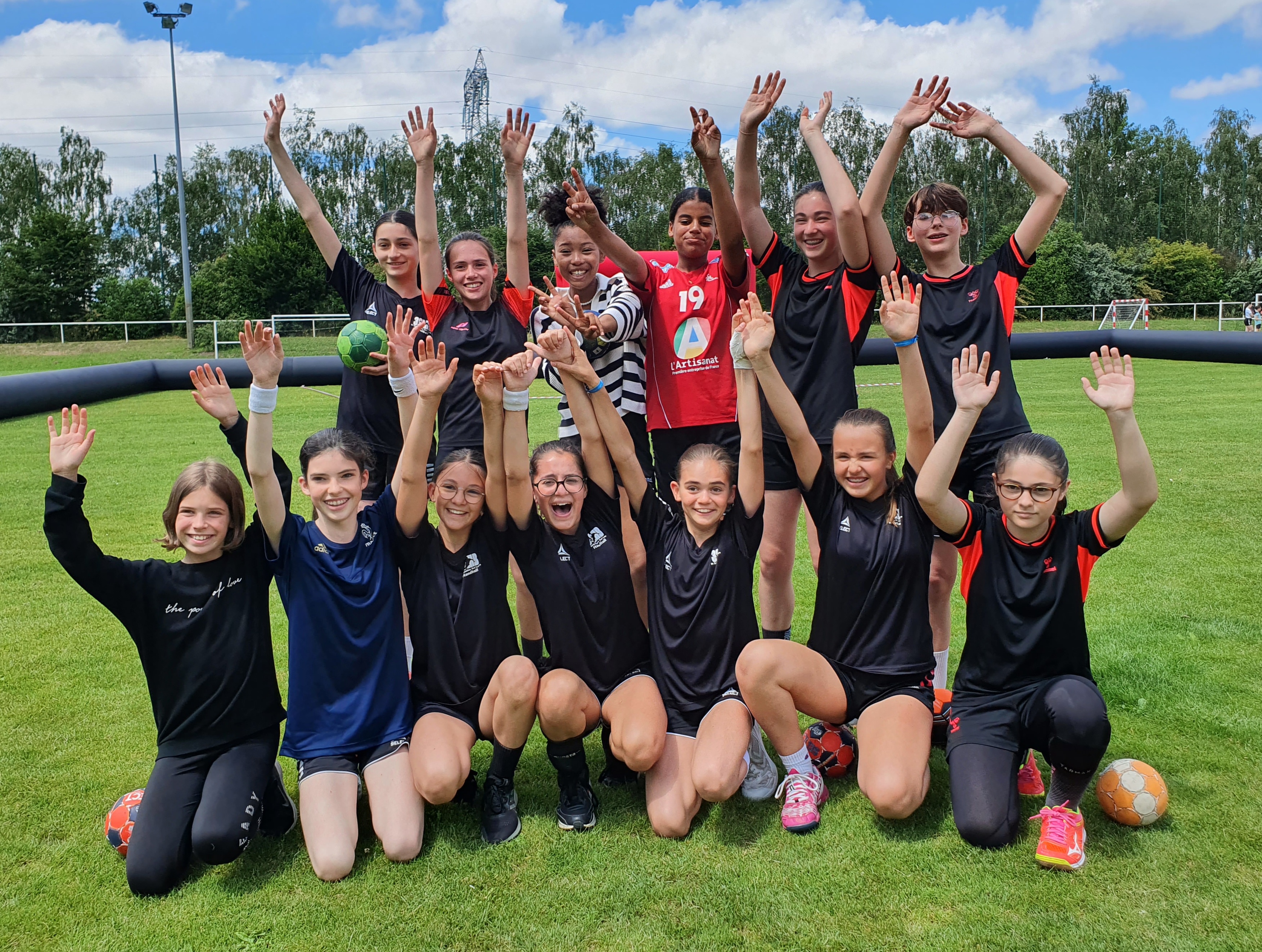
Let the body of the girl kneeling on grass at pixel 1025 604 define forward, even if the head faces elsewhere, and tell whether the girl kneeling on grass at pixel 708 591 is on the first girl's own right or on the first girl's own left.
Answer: on the first girl's own right

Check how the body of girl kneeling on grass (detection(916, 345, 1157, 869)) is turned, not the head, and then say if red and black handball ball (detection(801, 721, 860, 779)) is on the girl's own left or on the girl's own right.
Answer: on the girl's own right

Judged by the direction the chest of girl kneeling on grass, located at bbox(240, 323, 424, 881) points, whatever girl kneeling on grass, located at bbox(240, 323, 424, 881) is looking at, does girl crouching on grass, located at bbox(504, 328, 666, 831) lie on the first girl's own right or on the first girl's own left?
on the first girl's own left

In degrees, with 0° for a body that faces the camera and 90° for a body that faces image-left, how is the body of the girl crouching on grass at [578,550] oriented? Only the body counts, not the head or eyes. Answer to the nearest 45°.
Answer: approximately 0°

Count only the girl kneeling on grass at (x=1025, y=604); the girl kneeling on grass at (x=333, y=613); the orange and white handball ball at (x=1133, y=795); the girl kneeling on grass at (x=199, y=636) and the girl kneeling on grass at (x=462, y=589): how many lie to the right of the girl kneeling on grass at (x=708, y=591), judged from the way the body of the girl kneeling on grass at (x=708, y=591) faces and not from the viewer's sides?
3

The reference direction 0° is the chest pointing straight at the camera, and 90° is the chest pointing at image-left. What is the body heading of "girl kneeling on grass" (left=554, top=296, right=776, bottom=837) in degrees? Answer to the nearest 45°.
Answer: approximately 0°

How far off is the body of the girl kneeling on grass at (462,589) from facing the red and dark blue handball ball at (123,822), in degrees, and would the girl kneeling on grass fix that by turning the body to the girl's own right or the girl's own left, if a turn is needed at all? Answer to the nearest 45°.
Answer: approximately 90° to the girl's own right

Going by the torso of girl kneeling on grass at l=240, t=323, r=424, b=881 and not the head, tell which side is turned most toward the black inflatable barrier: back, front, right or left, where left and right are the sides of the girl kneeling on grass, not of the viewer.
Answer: back
